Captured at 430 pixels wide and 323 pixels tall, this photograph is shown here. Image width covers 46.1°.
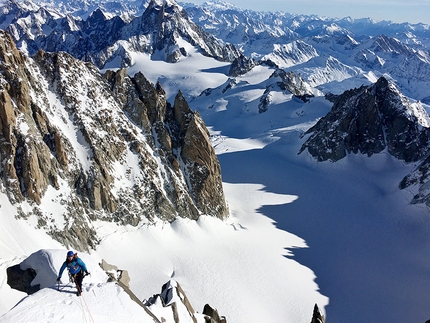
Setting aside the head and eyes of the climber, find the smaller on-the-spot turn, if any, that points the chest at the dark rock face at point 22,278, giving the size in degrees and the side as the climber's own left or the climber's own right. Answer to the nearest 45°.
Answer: approximately 135° to the climber's own right

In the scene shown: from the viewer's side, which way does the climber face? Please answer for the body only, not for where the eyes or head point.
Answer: toward the camera
